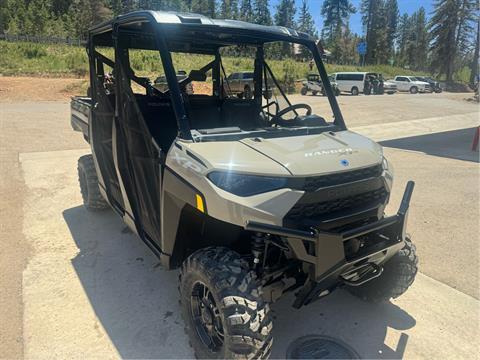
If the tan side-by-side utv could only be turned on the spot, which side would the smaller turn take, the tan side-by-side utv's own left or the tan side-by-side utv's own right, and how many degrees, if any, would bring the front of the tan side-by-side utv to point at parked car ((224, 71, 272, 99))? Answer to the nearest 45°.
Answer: approximately 135° to the tan side-by-side utv's own left

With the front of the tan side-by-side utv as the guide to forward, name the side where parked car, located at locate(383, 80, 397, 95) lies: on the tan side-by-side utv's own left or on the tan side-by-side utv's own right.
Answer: on the tan side-by-side utv's own left

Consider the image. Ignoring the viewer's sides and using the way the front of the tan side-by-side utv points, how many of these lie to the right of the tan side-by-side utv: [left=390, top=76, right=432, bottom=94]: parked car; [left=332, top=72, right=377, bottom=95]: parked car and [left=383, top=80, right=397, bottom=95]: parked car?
0

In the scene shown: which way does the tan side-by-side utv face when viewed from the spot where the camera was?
facing the viewer and to the right of the viewer

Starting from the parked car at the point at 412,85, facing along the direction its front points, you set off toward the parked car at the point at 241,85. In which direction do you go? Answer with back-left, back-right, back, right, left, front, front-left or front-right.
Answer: front-right

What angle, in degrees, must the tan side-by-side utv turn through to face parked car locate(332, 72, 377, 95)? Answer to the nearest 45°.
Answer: approximately 135° to its left

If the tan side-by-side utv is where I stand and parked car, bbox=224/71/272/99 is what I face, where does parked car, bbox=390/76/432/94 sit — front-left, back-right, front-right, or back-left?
front-right

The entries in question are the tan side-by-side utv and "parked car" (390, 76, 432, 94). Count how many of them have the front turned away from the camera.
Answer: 0

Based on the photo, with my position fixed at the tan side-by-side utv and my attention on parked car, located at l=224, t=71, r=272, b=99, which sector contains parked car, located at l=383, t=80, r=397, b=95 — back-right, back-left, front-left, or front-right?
front-right
